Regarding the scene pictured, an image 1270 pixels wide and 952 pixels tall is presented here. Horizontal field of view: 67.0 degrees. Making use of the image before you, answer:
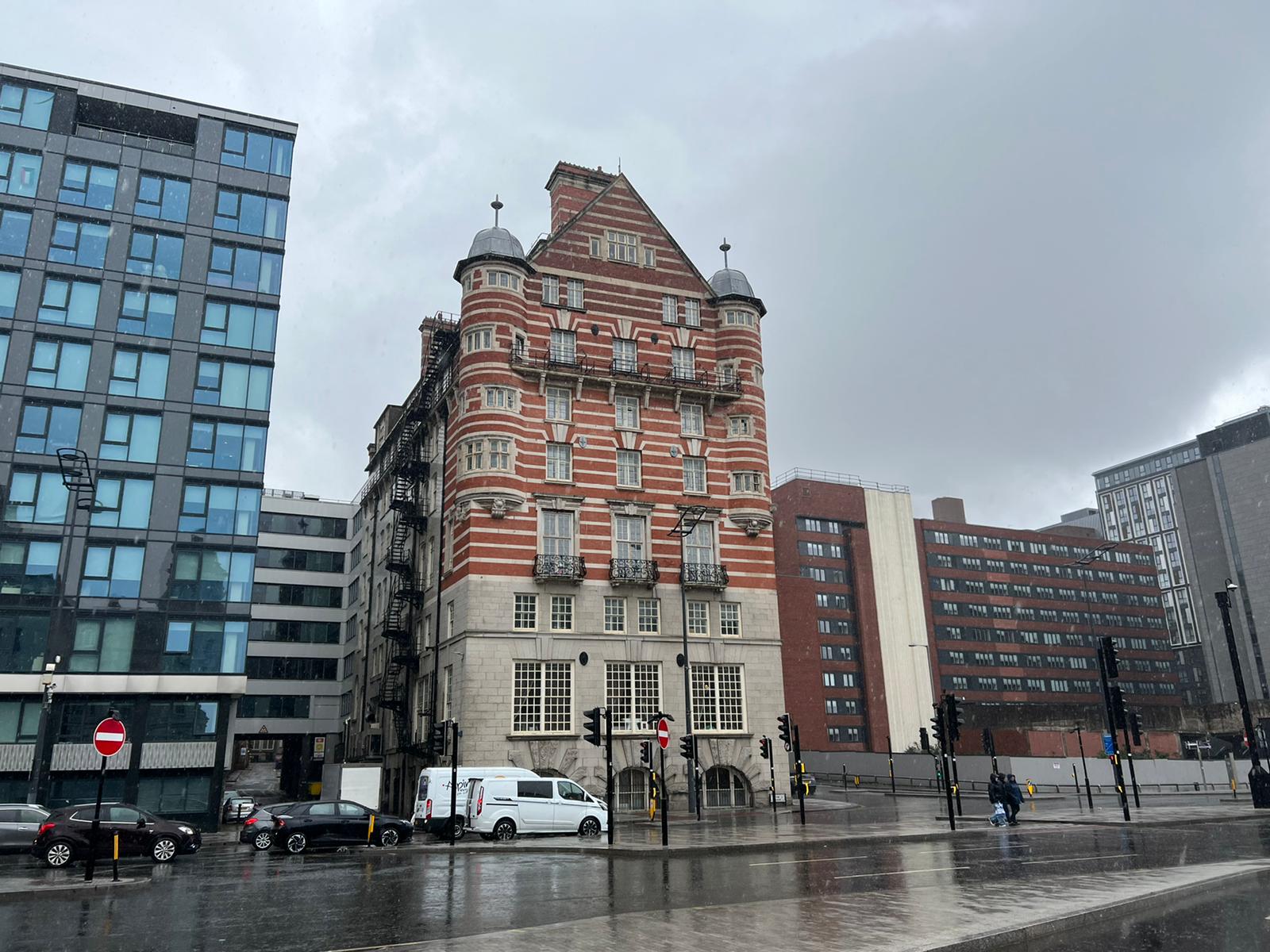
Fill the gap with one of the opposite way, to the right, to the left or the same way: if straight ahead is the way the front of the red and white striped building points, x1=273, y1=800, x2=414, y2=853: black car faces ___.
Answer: to the left

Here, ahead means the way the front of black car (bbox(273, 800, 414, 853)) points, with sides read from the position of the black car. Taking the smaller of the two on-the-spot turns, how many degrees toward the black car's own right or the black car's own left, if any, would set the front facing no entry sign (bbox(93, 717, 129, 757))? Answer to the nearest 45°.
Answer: approximately 135° to the black car's own right

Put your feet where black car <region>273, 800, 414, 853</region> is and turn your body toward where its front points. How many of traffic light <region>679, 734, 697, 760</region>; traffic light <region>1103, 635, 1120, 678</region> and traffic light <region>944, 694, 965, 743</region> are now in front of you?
3

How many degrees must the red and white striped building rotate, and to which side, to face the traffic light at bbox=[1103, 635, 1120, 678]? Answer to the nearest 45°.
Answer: approximately 45° to its left

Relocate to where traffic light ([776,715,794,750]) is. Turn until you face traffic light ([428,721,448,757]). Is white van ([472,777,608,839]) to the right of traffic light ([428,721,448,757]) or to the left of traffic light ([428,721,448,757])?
left

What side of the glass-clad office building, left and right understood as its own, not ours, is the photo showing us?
front

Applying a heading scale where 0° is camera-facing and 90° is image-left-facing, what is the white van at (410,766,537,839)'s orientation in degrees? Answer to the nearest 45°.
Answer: approximately 225°

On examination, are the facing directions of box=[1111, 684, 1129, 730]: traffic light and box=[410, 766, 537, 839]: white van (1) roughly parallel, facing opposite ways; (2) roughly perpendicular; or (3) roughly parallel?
roughly perpendicular

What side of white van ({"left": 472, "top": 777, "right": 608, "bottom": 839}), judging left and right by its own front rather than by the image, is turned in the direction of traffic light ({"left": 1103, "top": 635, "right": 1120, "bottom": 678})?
front

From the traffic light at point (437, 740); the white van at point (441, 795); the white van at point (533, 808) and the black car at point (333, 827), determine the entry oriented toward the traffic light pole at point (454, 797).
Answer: the black car

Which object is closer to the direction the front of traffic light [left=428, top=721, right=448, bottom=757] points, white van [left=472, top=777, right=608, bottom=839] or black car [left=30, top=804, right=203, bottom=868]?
the black car

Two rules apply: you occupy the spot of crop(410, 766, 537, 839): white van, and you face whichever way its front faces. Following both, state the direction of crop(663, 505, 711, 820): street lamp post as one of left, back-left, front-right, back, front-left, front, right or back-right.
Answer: front

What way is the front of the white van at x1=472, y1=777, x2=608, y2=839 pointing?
to the viewer's right

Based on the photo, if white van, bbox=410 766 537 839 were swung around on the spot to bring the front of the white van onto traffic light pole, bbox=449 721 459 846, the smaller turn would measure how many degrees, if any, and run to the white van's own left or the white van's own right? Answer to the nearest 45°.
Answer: approximately 135° to the white van's own right

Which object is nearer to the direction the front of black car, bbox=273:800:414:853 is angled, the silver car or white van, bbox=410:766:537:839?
the white van
